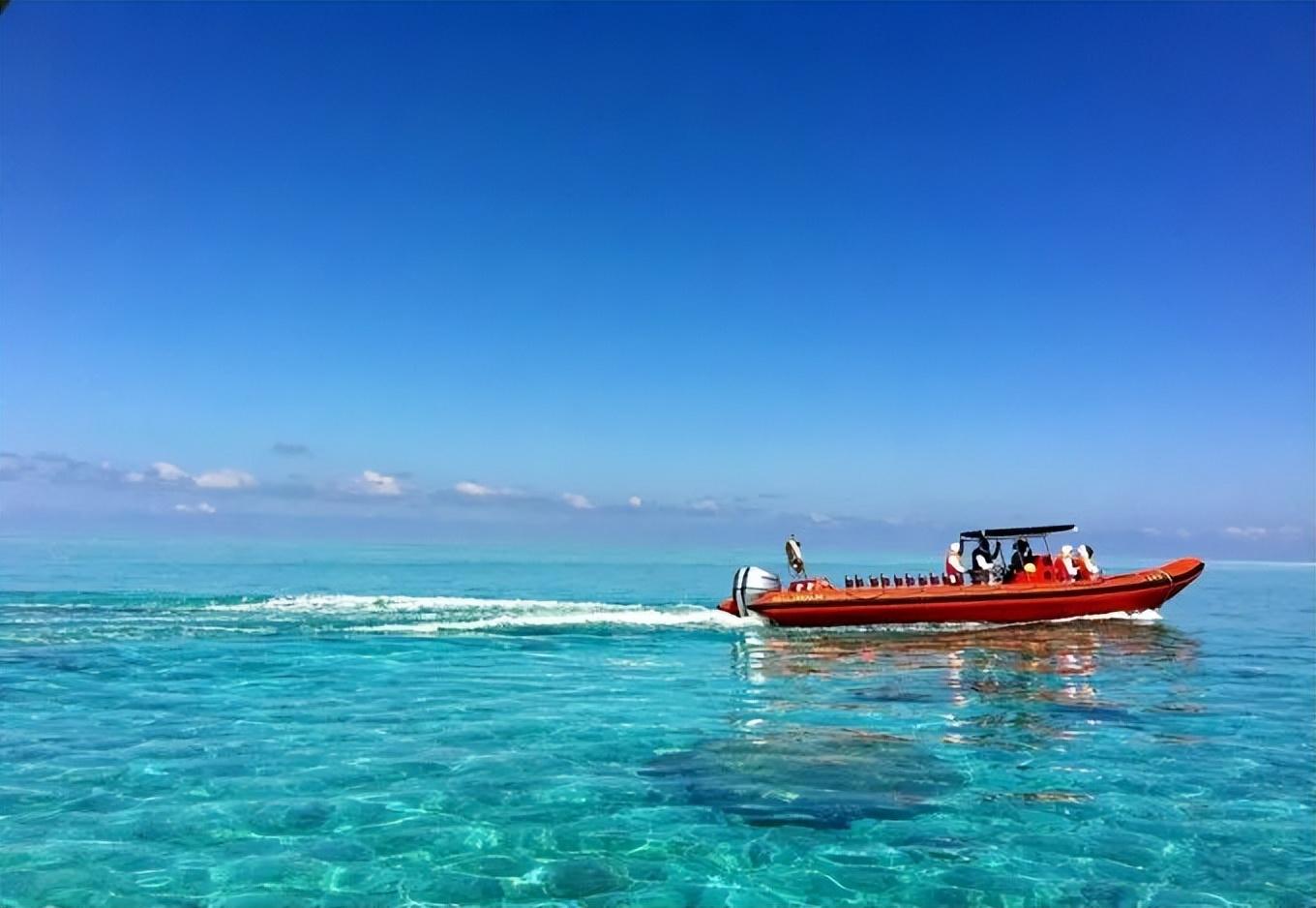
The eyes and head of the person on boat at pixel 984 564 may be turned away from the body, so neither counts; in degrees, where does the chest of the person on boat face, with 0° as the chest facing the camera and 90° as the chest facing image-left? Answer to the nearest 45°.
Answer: approximately 270°

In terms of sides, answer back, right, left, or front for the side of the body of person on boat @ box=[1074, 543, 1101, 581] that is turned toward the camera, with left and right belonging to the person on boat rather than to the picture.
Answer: right

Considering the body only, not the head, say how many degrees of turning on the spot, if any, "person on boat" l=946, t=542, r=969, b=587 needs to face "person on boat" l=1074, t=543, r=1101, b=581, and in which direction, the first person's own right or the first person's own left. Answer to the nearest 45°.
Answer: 0° — they already face them

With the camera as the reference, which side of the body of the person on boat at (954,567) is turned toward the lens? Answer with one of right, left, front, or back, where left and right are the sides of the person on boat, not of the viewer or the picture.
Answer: right

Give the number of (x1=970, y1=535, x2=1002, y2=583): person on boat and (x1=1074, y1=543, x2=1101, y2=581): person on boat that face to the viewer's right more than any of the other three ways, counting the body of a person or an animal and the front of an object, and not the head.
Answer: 2

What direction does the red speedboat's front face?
to the viewer's right

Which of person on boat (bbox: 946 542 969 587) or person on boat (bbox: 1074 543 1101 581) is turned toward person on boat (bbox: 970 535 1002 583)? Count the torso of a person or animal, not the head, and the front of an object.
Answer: person on boat (bbox: 946 542 969 587)
